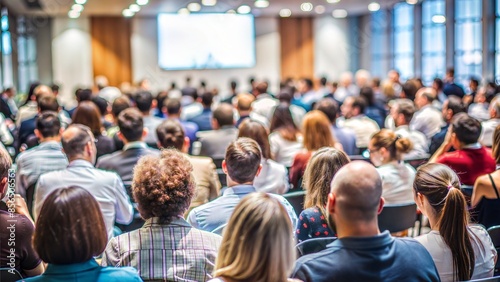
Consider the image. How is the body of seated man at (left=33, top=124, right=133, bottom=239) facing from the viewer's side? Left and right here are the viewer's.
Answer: facing away from the viewer

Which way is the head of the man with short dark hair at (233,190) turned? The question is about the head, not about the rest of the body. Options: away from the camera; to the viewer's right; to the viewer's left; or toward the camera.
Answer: away from the camera

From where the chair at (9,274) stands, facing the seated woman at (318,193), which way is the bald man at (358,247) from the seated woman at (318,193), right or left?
right

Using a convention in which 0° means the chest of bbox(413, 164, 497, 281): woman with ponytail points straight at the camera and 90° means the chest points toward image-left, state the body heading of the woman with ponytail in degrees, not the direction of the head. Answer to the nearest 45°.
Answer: approximately 135°

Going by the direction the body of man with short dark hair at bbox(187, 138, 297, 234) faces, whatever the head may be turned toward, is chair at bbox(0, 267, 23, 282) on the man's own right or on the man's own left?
on the man's own left

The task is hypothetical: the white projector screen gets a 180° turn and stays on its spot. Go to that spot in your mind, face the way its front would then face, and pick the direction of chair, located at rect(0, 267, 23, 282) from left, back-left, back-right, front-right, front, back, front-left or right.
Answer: back

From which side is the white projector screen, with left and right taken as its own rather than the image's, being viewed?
front

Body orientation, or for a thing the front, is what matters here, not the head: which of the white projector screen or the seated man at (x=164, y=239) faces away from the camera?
the seated man

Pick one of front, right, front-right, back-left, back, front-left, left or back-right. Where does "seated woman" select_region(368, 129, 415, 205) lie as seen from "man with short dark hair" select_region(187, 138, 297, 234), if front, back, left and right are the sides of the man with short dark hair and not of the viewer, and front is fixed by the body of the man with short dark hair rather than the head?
front-right

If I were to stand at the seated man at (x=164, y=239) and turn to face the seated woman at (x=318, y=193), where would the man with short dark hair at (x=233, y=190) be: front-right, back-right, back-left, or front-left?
front-left

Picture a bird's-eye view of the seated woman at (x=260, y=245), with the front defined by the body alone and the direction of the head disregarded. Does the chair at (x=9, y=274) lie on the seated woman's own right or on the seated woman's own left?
on the seated woman's own left

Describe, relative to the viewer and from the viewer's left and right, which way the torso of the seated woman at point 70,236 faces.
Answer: facing away from the viewer

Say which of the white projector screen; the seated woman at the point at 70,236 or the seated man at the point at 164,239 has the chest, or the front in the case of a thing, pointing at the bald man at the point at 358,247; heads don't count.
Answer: the white projector screen

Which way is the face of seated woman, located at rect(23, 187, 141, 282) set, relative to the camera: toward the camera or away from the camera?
away from the camera

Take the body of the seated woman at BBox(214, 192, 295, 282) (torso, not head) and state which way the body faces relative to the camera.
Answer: away from the camera

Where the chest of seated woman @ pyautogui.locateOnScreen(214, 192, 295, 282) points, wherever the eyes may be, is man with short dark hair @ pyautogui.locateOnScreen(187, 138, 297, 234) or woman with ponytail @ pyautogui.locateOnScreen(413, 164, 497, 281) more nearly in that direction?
the man with short dark hair

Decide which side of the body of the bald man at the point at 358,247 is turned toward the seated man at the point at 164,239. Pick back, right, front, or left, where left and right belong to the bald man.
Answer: left

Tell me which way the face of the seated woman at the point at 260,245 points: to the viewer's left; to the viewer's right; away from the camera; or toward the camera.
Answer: away from the camera

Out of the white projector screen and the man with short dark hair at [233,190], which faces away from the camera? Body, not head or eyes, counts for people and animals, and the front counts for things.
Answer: the man with short dark hair

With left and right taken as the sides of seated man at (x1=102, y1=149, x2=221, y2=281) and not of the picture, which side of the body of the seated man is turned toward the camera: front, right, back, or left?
back

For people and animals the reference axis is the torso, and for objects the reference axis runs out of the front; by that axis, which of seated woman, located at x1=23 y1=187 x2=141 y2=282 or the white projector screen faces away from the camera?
the seated woman

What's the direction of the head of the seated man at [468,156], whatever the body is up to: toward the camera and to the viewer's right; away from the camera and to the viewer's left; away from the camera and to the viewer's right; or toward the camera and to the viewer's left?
away from the camera and to the viewer's left

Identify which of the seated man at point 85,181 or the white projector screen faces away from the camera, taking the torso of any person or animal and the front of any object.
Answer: the seated man

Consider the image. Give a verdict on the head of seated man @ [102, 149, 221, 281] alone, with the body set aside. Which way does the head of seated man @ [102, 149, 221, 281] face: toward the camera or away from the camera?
away from the camera
